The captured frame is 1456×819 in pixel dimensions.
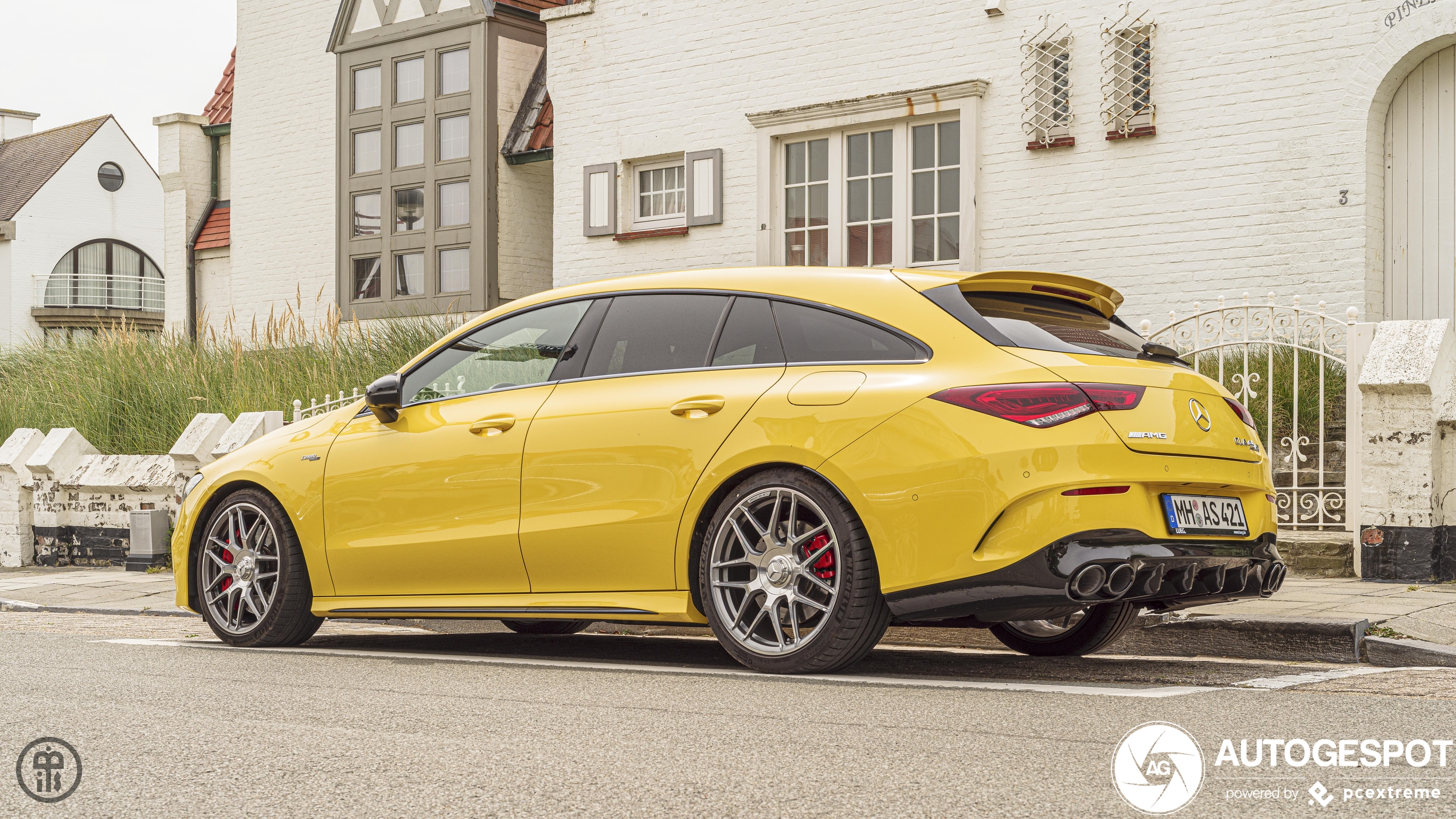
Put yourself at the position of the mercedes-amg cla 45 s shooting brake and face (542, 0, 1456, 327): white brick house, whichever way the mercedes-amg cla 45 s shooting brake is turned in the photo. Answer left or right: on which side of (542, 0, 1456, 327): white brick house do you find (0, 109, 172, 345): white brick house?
left

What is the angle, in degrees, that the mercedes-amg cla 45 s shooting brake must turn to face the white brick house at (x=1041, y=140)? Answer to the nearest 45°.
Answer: approximately 45° to its right

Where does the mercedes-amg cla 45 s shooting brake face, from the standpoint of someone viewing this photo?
facing away from the viewer and to the left of the viewer

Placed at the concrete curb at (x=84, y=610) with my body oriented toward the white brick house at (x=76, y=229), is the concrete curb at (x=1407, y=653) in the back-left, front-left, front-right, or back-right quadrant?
back-right

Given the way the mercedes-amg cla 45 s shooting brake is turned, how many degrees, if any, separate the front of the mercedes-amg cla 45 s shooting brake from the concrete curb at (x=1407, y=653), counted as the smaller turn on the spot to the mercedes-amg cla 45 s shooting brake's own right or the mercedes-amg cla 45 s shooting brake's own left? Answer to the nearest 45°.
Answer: approximately 135° to the mercedes-amg cla 45 s shooting brake's own right

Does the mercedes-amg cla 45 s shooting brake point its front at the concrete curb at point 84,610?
yes

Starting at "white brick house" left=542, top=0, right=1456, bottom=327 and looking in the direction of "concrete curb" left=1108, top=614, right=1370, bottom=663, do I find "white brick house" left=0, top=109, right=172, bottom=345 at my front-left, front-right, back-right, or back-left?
back-right

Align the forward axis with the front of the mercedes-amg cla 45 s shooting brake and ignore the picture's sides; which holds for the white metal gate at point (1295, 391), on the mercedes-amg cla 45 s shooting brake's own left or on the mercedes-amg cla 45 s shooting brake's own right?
on the mercedes-amg cla 45 s shooting brake's own right

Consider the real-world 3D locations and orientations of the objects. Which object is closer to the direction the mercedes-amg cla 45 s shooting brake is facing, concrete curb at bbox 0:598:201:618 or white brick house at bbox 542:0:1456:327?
the concrete curb

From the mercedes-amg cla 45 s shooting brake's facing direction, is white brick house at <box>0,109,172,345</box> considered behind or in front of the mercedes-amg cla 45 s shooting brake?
in front
